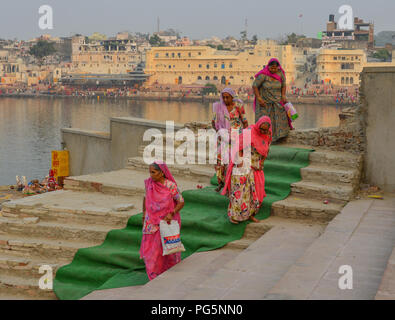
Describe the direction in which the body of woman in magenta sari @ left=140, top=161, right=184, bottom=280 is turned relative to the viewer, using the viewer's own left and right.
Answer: facing the viewer and to the left of the viewer

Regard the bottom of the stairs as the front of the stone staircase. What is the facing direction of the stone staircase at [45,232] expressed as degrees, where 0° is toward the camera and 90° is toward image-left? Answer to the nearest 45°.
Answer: approximately 45°

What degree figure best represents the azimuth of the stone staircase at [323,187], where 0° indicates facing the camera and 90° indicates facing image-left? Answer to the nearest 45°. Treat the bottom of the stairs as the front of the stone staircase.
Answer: approximately 45°

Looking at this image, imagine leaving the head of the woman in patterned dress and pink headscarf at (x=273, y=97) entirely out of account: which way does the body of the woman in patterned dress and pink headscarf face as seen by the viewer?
toward the camera

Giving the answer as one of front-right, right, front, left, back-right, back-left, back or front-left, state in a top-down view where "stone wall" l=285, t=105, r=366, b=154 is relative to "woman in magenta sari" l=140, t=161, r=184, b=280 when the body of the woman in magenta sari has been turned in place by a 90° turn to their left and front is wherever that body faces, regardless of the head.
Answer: left

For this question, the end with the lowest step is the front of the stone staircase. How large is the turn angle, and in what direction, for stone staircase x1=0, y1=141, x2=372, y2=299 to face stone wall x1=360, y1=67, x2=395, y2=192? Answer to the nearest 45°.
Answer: approximately 135° to its left

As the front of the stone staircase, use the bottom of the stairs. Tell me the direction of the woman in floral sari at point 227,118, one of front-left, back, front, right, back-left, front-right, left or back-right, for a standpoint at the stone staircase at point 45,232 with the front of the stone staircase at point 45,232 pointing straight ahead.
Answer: back-left
